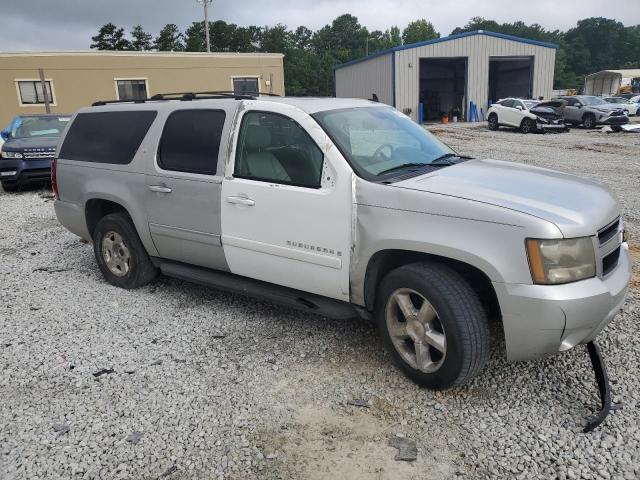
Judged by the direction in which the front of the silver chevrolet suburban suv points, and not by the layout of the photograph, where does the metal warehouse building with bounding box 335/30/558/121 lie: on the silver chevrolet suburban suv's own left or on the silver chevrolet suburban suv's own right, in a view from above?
on the silver chevrolet suburban suv's own left

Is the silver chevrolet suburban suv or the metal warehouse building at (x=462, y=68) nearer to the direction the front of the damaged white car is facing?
the silver chevrolet suburban suv

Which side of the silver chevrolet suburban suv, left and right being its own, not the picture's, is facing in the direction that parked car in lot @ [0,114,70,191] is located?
back

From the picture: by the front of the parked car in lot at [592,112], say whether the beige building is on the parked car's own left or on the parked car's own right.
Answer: on the parked car's own right

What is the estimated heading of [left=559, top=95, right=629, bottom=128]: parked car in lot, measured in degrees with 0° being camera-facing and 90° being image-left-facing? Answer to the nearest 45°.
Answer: approximately 315°

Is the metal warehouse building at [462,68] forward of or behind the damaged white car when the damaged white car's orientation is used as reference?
behind

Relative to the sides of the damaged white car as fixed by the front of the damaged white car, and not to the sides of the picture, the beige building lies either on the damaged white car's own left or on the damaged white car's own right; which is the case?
on the damaged white car's own right

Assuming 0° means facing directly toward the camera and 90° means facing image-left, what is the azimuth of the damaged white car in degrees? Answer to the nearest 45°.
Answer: approximately 315°

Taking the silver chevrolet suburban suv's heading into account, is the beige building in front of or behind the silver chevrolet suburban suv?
behind

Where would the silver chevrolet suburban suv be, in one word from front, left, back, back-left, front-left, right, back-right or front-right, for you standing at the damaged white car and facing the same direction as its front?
front-right

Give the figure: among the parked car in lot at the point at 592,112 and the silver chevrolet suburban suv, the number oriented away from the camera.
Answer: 0

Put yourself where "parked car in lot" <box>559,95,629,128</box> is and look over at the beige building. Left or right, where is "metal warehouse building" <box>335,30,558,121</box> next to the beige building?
right

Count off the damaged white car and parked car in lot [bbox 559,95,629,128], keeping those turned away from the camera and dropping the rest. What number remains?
0
